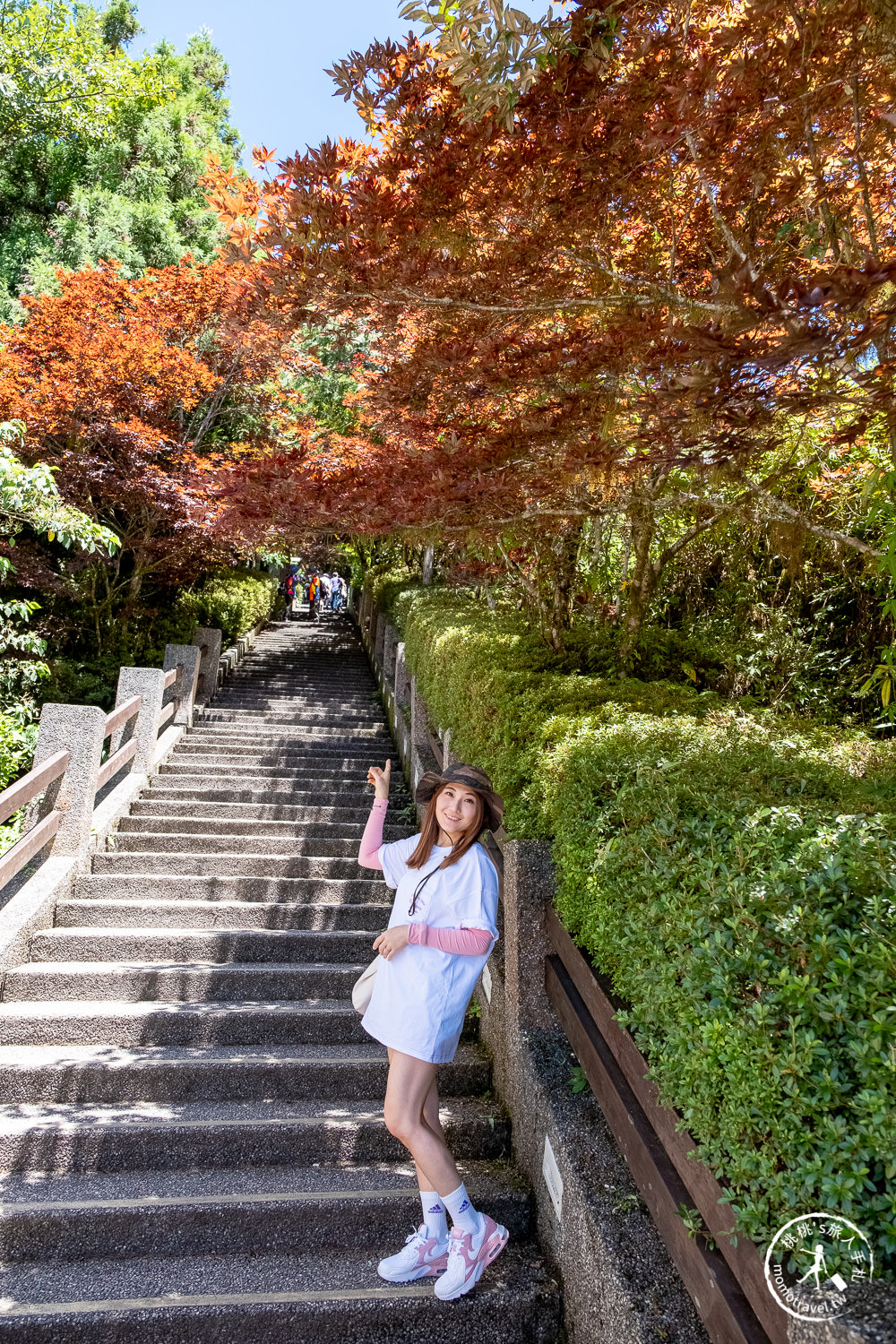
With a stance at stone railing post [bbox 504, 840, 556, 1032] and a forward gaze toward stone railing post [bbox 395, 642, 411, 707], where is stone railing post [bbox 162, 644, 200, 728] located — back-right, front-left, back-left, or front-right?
front-left

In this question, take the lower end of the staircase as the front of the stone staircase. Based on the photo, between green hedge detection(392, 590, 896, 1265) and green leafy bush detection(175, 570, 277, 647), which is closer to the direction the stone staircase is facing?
the green hedge

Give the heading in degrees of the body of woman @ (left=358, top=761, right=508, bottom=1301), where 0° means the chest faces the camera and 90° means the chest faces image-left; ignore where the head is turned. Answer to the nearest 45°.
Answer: approximately 45°

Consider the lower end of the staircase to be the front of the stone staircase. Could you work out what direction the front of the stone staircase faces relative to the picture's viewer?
facing the viewer

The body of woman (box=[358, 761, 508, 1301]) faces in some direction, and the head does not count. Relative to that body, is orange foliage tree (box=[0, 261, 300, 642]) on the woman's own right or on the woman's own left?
on the woman's own right
